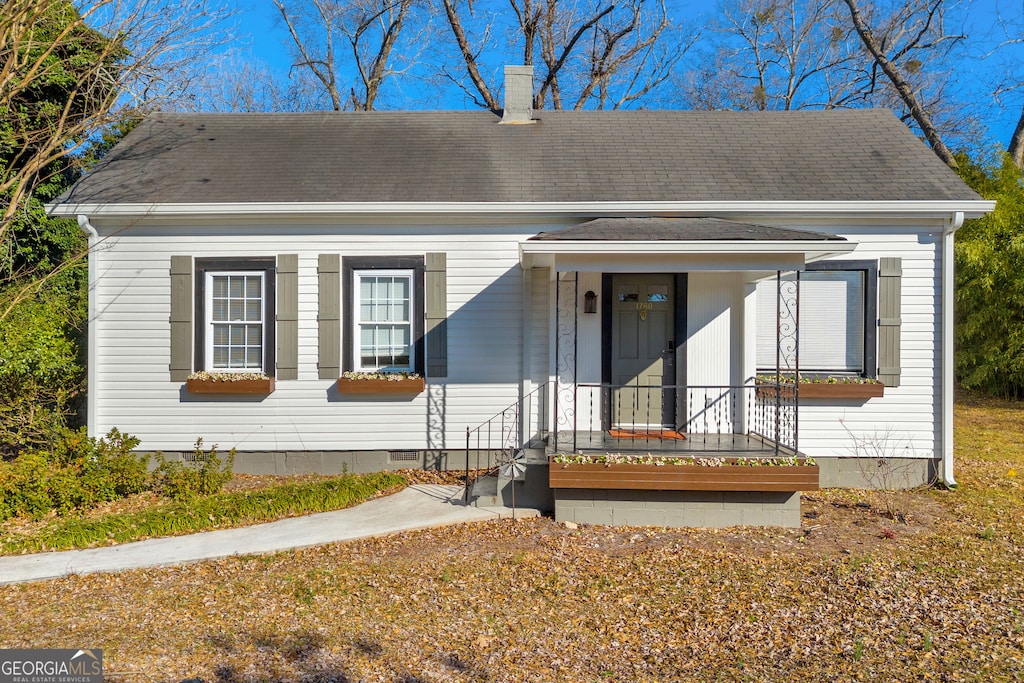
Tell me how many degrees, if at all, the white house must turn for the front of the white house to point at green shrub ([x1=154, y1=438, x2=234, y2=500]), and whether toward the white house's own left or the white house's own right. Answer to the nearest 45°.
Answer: approximately 90° to the white house's own right

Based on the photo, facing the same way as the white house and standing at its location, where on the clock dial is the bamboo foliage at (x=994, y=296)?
The bamboo foliage is roughly at 8 o'clock from the white house.

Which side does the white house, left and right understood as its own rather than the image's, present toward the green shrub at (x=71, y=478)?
right

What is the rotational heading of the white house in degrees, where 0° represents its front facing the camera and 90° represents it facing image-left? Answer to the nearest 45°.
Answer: approximately 0°
